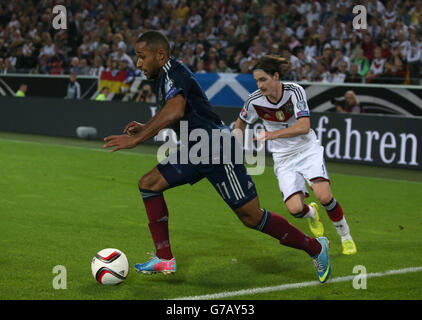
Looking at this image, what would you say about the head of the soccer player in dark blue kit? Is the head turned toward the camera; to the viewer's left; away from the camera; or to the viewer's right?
to the viewer's left

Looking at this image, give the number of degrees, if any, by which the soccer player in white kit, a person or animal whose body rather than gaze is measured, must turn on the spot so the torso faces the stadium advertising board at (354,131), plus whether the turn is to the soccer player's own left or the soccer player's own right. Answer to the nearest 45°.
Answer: approximately 135° to the soccer player's own right

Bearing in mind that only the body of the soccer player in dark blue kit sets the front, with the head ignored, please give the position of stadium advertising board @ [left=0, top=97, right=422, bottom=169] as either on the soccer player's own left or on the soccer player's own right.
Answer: on the soccer player's own right

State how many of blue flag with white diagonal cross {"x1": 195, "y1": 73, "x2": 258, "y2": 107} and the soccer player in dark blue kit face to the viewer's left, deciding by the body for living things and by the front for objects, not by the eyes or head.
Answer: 1

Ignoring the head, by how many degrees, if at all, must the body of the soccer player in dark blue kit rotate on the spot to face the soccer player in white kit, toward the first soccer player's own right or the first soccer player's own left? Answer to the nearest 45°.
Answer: approximately 135° to the first soccer player's own right

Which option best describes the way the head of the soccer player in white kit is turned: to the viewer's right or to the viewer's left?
to the viewer's left

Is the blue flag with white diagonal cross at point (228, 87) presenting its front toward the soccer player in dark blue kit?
yes

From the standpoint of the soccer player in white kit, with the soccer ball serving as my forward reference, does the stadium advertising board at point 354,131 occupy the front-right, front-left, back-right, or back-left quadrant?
back-right

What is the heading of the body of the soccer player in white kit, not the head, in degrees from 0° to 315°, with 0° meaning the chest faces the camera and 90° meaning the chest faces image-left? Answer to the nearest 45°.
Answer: approximately 45°

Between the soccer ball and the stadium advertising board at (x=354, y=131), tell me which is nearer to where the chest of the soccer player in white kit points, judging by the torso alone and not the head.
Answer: the soccer ball

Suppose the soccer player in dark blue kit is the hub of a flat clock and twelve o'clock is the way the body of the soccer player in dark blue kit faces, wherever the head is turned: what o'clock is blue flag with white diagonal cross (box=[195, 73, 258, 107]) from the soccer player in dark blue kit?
The blue flag with white diagonal cross is roughly at 3 o'clock from the soccer player in dark blue kit.

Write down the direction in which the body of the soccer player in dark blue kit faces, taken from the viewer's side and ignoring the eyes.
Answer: to the viewer's left
